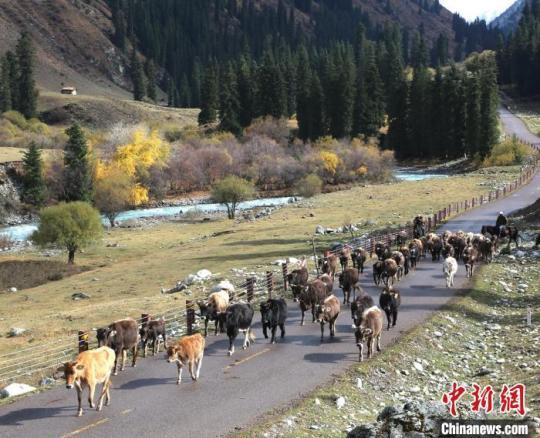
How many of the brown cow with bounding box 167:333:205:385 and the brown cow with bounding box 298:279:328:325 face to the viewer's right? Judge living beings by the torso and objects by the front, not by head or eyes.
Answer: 0

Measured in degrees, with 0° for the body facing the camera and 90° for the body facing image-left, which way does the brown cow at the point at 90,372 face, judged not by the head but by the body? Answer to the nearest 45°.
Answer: approximately 45°

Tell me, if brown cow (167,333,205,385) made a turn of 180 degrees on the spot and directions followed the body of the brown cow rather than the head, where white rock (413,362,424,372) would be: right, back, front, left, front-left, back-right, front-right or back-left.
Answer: front-right

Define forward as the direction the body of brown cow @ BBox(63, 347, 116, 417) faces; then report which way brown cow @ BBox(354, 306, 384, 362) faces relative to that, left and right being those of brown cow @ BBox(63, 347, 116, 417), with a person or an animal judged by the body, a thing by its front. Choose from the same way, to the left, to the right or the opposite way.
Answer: the same way

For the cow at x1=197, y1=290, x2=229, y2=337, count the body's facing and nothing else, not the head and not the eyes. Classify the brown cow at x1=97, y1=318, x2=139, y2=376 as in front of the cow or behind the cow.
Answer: in front

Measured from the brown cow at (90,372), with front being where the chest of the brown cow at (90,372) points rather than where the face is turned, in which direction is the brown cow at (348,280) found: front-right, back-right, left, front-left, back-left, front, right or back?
back

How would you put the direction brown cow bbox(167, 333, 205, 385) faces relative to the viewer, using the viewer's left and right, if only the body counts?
facing the viewer and to the left of the viewer

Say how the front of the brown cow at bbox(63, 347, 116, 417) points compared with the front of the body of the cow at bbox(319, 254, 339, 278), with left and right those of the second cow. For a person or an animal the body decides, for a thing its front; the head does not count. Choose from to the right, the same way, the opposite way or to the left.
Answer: the same way

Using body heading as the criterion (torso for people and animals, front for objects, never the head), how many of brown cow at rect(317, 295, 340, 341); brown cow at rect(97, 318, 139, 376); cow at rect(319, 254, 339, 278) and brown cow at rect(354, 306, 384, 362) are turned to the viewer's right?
0

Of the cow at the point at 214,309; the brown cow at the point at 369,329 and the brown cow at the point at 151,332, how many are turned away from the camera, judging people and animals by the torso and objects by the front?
0

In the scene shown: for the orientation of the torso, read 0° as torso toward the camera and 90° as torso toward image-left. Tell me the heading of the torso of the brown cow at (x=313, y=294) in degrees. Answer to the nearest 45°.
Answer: approximately 45°

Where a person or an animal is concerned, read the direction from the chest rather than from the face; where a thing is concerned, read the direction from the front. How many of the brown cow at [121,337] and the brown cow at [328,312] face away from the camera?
0

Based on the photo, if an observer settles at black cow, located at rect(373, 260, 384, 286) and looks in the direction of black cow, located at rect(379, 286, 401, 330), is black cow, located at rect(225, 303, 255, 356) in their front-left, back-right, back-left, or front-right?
front-right

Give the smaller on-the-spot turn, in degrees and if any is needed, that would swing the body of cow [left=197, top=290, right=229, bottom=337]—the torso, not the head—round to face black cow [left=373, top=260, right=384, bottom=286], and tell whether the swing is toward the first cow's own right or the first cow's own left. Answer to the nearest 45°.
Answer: approximately 180°

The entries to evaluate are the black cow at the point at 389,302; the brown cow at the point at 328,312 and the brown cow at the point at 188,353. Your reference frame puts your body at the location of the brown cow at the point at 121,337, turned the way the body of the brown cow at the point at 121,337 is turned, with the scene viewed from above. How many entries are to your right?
0

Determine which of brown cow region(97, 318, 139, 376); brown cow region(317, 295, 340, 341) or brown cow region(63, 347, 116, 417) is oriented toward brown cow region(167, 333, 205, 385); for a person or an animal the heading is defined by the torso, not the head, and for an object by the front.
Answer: brown cow region(317, 295, 340, 341)

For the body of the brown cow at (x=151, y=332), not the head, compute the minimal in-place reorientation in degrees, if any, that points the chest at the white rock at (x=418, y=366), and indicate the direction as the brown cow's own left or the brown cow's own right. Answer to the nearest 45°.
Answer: approximately 135° to the brown cow's own left

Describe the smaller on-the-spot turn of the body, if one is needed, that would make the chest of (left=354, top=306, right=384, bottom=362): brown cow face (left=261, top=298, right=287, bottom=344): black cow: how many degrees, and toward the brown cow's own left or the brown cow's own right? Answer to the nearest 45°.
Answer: approximately 90° to the brown cow's own right

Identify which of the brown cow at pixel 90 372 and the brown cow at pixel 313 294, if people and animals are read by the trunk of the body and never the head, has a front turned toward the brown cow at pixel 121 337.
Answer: the brown cow at pixel 313 294

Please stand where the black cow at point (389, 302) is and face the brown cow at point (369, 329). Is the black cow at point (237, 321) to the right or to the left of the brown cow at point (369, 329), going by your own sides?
right

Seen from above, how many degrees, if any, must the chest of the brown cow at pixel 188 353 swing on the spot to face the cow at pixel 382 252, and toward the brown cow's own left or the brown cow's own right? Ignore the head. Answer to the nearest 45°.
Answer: approximately 180°

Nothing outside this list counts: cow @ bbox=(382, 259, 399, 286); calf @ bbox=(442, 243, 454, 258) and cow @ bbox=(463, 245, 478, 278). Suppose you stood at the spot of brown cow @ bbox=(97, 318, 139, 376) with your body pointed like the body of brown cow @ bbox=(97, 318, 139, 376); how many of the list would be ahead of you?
0
